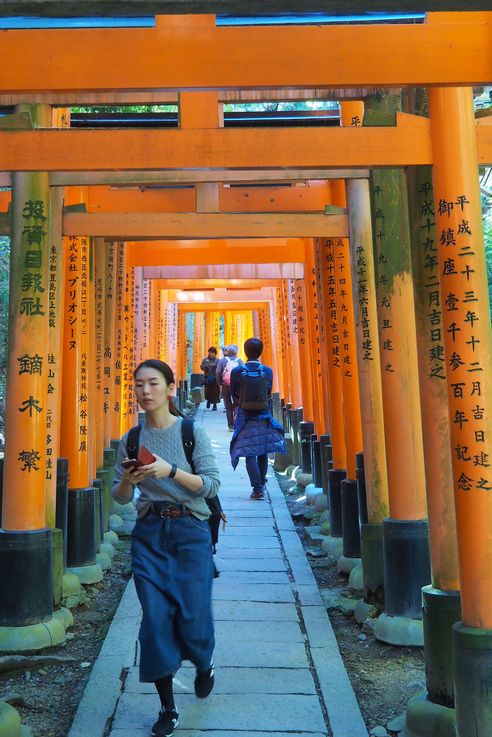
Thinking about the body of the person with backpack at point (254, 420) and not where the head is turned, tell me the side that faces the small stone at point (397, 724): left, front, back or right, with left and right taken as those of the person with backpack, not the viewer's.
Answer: back

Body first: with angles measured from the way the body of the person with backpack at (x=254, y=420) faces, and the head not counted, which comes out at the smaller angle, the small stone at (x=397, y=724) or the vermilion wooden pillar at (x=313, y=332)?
the vermilion wooden pillar

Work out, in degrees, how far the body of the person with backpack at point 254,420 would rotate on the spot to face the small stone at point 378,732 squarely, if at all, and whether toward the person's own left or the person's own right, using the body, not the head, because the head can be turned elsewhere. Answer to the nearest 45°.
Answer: approximately 180°

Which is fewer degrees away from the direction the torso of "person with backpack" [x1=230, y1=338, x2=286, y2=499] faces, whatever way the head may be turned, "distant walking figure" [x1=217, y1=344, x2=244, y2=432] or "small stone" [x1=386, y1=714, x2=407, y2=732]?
the distant walking figure

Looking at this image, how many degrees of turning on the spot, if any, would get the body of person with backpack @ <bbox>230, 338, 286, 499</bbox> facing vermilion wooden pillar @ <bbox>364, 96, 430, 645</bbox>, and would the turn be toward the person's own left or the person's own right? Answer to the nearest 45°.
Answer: approximately 180°

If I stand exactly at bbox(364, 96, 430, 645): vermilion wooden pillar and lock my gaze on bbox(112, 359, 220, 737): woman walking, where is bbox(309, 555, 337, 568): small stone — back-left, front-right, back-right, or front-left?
back-right

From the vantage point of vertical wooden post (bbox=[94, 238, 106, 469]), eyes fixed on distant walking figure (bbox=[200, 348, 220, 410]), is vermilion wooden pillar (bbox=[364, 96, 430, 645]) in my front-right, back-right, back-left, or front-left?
back-right

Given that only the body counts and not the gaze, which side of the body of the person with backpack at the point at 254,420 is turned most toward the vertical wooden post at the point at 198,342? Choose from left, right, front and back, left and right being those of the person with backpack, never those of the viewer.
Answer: front

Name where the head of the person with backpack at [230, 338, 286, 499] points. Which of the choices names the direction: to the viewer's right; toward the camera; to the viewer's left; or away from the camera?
away from the camera

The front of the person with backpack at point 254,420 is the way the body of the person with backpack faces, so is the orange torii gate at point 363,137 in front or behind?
behind

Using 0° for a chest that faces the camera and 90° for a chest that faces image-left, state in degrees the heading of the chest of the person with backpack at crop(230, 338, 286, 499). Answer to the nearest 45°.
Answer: approximately 180°

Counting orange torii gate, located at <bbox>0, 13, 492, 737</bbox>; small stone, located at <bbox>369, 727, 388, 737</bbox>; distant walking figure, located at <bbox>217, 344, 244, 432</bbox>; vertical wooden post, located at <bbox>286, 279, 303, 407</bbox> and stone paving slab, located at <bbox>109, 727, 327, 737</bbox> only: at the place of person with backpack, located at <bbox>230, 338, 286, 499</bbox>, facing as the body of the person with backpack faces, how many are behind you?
3

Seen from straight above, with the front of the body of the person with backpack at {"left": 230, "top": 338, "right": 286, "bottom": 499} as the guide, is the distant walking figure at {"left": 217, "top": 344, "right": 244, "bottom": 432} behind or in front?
in front
